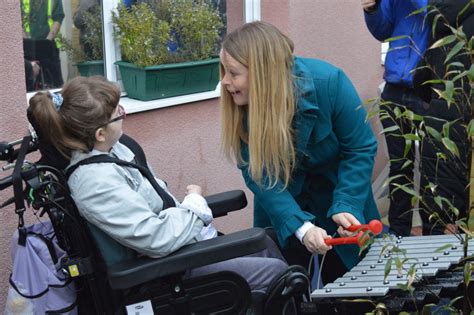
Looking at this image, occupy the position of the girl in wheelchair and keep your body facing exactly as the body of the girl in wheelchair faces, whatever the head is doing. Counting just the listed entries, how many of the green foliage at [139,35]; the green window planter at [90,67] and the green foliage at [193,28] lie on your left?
3

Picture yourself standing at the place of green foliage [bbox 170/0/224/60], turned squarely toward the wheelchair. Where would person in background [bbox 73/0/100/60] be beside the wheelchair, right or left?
right

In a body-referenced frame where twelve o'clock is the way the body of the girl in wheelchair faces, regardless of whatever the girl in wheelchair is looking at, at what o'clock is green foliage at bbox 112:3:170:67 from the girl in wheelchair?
The green foliage is roughly at 9 o'clock from the girl in wheelchair.

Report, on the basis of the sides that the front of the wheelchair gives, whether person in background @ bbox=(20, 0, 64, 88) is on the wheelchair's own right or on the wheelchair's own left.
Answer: on the wheelchair's own left

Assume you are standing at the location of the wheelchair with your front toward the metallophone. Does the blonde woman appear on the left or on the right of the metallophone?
left

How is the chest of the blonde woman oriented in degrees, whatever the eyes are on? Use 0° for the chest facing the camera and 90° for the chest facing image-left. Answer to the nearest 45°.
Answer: approximately 45°

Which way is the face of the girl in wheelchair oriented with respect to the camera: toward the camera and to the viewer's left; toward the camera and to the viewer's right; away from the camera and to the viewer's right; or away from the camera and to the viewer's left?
away from the camera and to the viewer's right

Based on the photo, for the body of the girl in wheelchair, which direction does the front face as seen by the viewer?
to the viewer's right

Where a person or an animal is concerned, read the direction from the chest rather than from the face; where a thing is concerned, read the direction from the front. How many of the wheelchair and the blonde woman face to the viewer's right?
1

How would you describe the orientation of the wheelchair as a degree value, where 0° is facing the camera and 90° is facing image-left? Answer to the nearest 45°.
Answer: approximately 270°

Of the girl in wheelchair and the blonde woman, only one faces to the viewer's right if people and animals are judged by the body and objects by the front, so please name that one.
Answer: the girl in wheelchair

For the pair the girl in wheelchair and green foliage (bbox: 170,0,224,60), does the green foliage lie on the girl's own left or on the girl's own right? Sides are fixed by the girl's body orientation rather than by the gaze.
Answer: on the girl's own left
